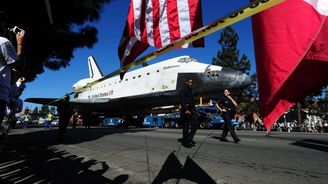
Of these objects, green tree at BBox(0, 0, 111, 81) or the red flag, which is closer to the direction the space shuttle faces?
the red flag

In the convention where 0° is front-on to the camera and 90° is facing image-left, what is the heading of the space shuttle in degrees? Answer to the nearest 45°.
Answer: approximately 315°

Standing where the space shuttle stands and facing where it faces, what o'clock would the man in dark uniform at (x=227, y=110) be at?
The man in dark uniform is roughly at 1 o'clock from the space shuttle.

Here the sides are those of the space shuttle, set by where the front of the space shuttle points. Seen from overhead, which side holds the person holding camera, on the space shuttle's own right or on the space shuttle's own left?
on the space shuttle's own right

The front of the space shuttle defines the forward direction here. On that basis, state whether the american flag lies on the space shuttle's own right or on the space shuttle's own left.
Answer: on the space shuttle's own right

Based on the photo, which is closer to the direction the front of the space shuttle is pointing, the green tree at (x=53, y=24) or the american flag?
the american flag
